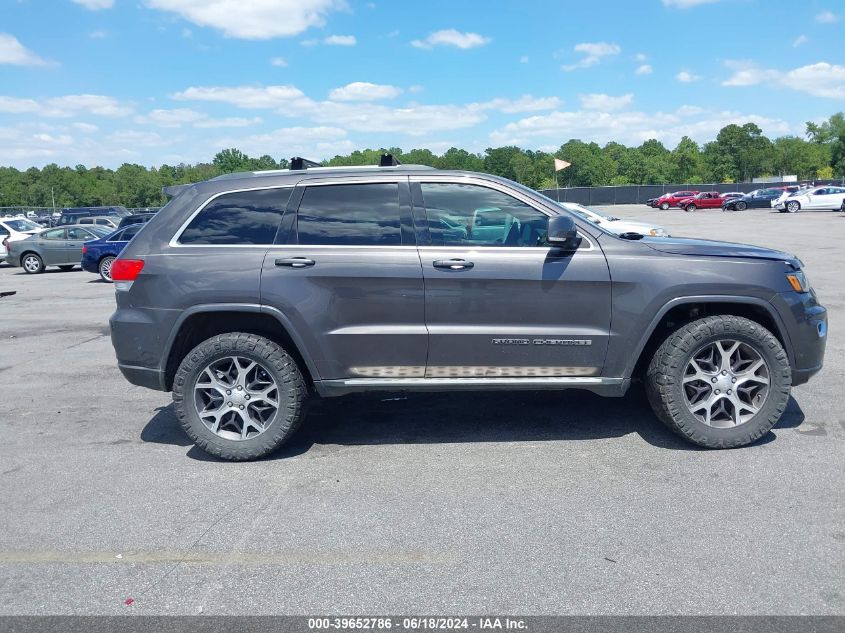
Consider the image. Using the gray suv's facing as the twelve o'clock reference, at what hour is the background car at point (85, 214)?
The background car is roughly at 8 o'clock from the gray suv.

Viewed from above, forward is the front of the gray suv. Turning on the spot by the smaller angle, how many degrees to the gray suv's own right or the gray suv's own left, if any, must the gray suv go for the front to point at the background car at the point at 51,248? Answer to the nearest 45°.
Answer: approximately 135° to the gray suv's own left

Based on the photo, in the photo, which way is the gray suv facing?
to the viewer's right

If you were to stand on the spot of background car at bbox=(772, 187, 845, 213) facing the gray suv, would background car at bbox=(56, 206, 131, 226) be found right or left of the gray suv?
right

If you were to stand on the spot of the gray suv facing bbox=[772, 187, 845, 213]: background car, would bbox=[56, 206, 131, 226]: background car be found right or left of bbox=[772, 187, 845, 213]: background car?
left

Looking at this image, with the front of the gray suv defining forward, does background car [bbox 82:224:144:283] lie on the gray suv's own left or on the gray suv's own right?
on the gray suv's own left

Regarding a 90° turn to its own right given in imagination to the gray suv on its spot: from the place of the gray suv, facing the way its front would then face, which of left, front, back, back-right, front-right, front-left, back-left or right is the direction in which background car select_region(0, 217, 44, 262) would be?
back-right

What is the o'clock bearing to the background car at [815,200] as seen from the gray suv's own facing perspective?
The background car is roughly at 10 o'clock from the gray suv.
